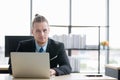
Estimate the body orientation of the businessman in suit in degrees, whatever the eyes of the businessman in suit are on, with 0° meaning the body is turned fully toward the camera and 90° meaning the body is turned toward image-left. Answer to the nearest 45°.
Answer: approximately 0°
